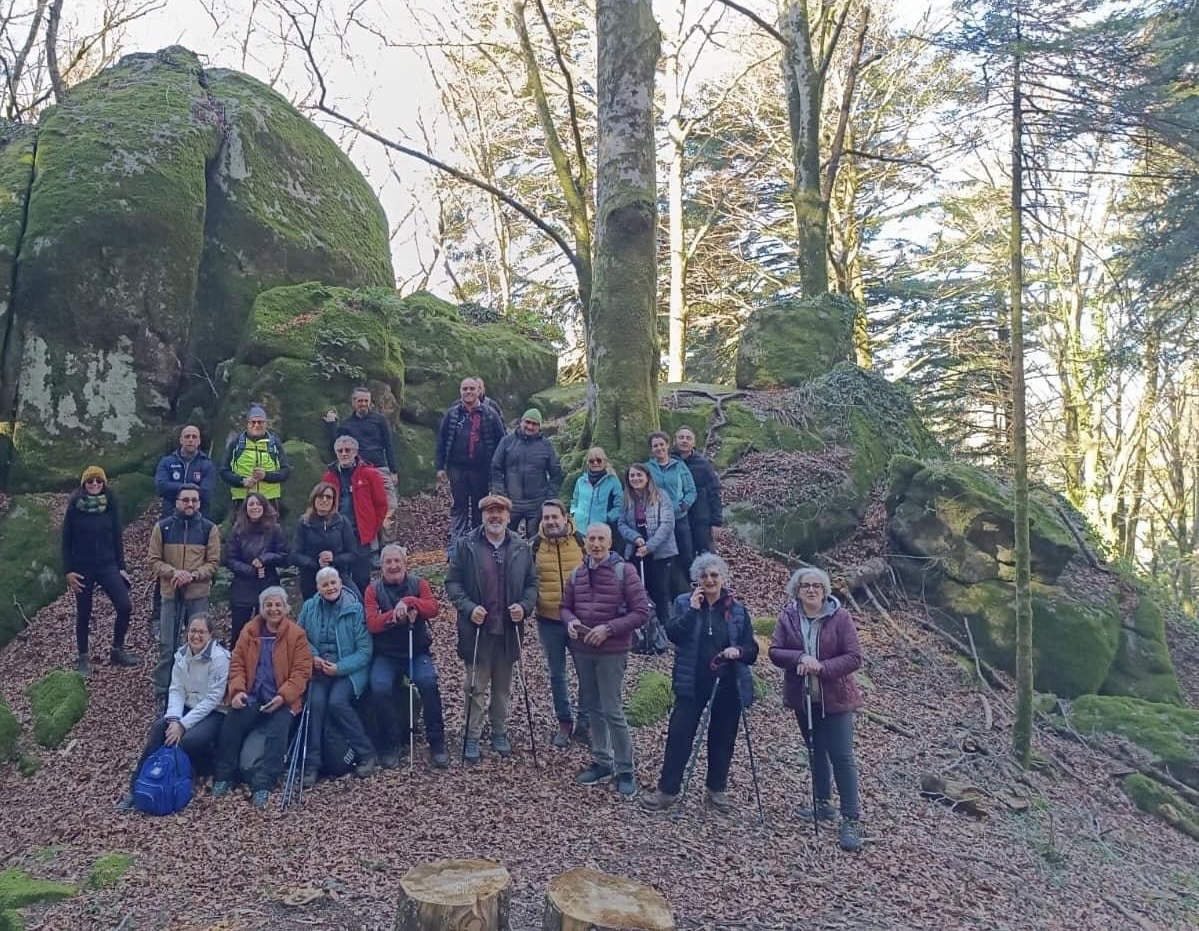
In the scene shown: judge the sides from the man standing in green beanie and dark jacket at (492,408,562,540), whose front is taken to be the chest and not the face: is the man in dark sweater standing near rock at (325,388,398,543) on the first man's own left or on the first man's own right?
on the first man's own right

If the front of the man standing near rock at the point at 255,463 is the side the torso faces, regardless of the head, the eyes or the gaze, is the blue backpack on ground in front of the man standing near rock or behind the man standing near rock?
in front

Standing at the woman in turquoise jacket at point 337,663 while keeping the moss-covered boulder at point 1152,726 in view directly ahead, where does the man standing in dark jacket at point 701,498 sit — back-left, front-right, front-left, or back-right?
front-left

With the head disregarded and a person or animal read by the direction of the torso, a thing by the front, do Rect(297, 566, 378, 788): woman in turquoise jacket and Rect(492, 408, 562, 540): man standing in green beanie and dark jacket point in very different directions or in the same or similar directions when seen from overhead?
same or similar directions

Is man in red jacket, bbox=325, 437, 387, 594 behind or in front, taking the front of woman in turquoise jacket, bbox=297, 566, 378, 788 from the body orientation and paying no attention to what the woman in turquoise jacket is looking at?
behind

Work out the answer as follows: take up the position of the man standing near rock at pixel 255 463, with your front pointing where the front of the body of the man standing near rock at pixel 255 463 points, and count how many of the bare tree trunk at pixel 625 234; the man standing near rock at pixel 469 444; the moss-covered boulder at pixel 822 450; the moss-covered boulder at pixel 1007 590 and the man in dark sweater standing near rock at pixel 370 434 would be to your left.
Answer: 5

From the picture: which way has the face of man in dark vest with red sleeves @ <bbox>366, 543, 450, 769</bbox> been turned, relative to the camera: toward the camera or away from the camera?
toward the camera

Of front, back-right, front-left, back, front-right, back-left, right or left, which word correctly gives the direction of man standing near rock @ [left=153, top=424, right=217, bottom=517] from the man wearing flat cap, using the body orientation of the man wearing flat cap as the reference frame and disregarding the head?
back-right

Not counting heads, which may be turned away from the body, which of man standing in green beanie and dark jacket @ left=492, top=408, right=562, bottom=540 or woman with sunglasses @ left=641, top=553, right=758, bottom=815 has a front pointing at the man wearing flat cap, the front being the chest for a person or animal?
the man standing in green beanie and dark jacket

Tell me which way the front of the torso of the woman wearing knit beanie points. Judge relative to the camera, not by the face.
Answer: toward the camera

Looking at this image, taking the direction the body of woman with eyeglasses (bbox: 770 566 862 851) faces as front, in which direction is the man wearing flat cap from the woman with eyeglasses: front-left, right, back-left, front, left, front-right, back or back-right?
right

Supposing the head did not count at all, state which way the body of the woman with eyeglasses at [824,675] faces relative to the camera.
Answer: toward the camera

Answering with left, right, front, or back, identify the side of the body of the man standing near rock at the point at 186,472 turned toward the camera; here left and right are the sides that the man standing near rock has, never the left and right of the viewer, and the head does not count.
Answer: front

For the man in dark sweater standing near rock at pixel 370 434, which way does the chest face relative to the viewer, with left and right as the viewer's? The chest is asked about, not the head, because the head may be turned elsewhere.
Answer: facing the viewer

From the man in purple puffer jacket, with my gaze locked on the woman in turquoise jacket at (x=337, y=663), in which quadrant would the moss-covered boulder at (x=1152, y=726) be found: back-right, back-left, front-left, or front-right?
back-right

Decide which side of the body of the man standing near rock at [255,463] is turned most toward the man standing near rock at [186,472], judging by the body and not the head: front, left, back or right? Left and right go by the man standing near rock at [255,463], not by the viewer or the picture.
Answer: right

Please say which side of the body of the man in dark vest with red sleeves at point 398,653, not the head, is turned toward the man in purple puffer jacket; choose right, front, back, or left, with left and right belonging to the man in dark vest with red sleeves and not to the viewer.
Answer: left

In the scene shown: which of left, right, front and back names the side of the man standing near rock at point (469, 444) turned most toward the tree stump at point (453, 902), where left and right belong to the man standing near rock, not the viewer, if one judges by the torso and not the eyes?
front
